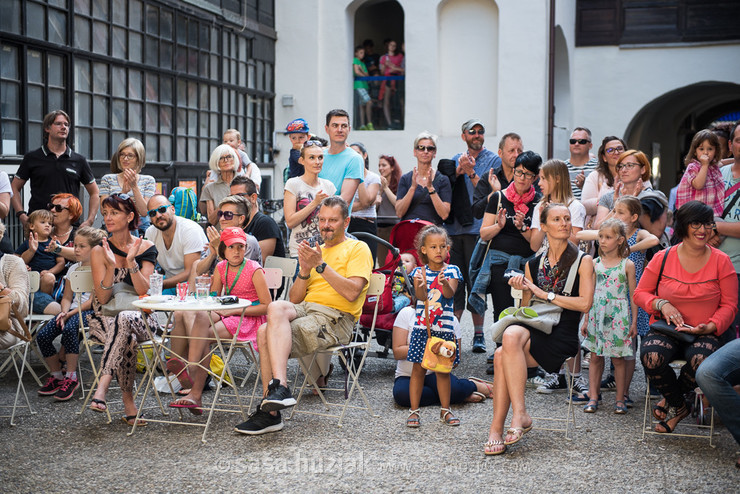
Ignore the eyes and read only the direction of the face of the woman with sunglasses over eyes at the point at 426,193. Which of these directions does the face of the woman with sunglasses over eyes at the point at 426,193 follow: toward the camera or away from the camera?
toward the camera

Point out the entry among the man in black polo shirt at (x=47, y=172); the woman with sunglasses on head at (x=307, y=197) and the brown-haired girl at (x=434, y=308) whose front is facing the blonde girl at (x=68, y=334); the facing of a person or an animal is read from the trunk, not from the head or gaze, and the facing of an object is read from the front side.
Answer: the man in black polo shirt

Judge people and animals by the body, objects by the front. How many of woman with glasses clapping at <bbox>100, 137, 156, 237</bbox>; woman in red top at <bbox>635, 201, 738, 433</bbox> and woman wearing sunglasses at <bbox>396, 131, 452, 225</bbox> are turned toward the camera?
3

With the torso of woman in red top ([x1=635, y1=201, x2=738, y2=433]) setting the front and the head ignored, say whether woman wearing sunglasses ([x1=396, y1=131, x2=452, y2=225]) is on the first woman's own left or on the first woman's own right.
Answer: on the first woman's own right

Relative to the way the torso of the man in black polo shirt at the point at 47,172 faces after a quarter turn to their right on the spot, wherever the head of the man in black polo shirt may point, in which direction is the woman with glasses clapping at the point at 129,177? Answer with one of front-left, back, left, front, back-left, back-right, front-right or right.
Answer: back-left

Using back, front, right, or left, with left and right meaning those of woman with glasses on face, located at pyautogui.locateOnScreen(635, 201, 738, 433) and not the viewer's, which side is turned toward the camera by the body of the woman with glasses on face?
front

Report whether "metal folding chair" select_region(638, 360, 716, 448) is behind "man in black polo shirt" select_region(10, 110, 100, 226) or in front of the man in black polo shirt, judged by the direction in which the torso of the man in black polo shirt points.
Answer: in front

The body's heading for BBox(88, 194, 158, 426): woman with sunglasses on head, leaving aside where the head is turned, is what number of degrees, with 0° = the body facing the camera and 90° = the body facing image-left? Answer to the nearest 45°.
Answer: approximately 0°

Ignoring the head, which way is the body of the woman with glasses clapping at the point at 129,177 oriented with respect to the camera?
toward the camera

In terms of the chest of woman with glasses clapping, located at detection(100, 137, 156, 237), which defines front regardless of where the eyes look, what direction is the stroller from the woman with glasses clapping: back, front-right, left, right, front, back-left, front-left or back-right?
front-left

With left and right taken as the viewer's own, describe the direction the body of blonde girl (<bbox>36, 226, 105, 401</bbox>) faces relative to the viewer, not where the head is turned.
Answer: facing the viewer and to the left of the viewer

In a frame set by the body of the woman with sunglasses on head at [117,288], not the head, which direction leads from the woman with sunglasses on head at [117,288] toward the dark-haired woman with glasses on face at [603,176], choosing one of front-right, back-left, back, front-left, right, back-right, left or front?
left

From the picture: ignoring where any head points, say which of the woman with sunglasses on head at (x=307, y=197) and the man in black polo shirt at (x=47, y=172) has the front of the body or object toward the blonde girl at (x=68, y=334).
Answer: the man in black polo shirt

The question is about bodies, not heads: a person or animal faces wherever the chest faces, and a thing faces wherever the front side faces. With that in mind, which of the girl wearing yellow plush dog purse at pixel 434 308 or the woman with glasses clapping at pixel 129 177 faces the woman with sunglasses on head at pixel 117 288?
the woman with glasses clapping at pixel 129 177

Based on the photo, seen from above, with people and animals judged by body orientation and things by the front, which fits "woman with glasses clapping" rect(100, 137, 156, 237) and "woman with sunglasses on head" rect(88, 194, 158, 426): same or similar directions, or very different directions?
same or similar directions

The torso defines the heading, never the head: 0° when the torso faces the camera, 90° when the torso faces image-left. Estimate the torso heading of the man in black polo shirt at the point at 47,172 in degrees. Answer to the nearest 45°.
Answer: approximately 0°

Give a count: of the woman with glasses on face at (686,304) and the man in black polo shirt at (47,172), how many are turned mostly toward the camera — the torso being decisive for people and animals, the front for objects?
2

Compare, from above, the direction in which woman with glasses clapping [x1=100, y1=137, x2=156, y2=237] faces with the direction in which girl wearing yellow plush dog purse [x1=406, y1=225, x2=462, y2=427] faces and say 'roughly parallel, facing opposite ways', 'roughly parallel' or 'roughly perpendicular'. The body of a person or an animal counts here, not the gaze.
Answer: roughly parallel
